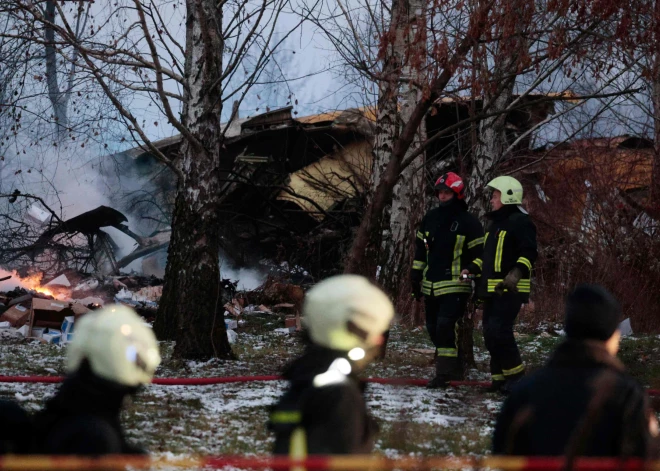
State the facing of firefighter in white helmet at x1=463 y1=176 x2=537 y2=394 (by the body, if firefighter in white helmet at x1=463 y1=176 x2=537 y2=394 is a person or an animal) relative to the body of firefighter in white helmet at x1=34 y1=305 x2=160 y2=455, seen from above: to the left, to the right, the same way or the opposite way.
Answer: the opposite way

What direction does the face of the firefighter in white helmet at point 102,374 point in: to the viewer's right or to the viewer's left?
to the viewer's right

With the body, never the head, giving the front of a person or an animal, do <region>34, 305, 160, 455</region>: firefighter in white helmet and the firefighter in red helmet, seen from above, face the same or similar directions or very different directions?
very different directions

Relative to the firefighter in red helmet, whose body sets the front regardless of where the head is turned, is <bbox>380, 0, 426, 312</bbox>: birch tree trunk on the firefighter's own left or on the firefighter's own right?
on the firefighter's own right

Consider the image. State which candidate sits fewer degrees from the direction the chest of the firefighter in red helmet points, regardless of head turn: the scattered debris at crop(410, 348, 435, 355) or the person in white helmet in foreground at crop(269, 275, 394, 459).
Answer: the person in white helmet in foreground

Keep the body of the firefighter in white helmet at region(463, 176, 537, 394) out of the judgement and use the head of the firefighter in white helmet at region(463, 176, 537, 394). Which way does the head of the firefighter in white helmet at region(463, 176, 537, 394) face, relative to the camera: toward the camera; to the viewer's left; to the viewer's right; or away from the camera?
to the viewer's left

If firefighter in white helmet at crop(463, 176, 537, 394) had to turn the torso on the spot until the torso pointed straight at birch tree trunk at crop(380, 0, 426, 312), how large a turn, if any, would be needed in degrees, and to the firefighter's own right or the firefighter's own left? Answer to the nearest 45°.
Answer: approximately 135° to the firefighter's own right
